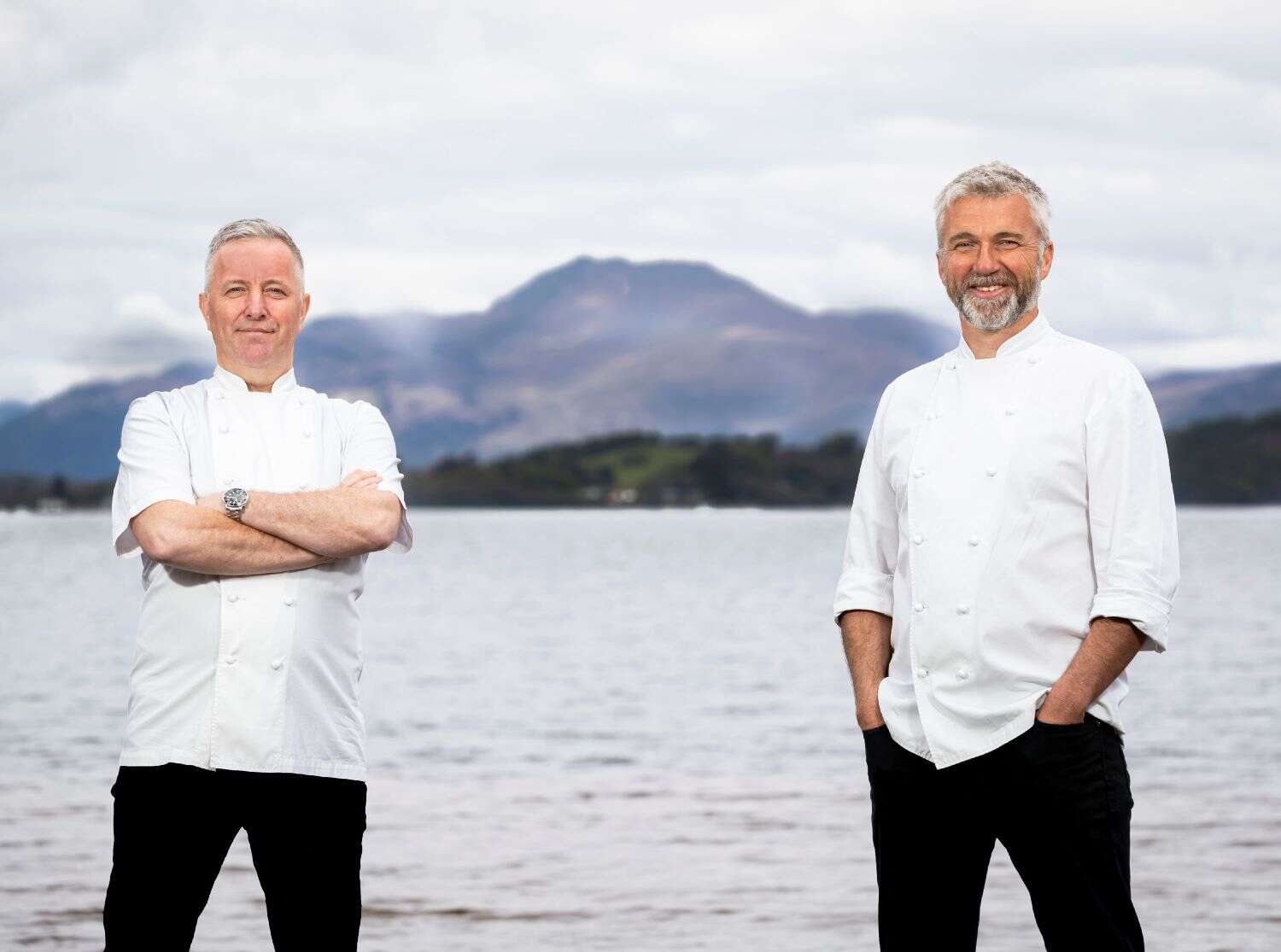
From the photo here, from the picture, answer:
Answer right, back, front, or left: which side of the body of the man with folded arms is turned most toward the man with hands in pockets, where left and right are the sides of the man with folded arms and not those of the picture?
left

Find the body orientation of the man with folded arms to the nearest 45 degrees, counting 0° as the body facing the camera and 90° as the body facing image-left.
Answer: approximately 0°
